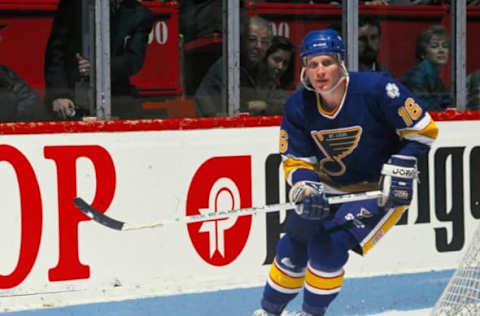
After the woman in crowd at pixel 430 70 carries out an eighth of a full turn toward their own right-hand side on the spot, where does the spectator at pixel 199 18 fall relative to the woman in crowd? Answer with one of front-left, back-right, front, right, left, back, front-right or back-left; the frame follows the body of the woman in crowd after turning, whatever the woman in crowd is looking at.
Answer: front-right

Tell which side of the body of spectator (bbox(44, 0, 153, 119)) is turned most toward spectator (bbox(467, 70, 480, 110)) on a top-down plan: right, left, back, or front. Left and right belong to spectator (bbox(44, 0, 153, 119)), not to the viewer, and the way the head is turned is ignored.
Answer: left

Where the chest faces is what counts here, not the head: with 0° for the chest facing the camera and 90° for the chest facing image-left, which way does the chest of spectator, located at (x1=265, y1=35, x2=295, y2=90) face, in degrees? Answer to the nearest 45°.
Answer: approximately 45°

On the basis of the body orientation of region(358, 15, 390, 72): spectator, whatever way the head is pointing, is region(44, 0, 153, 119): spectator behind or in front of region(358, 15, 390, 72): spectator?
in front

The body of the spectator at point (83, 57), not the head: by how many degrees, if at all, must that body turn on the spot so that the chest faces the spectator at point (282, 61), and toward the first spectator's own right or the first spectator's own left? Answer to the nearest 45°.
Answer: approximately 90° to the first spectator's own left

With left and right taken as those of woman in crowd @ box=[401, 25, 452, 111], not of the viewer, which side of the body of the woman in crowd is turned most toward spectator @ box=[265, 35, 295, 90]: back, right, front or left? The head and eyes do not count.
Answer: right

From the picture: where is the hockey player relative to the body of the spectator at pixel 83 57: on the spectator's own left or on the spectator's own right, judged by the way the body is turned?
on the spectator's own left

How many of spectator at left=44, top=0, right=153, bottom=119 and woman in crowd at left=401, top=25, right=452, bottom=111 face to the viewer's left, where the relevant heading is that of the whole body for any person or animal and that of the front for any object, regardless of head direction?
0

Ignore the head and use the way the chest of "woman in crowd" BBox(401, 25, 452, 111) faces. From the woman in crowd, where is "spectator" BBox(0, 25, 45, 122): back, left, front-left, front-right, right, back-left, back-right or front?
right
